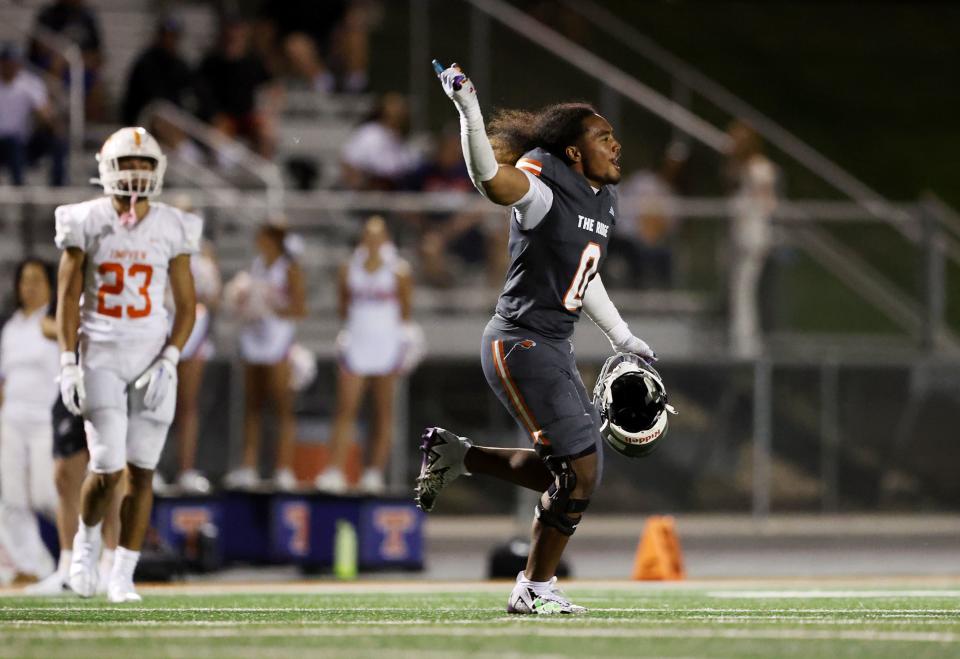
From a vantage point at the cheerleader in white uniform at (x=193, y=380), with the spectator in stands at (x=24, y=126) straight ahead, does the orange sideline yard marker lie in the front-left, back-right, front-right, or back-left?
back-right

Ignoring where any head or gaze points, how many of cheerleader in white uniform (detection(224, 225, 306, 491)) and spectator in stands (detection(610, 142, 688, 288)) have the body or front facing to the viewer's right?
0

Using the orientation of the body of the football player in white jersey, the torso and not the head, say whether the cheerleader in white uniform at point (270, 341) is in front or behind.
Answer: behind

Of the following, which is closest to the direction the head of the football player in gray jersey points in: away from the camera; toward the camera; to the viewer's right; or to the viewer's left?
to the viewer's right

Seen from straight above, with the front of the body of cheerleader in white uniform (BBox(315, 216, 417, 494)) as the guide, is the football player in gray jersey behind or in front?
in front

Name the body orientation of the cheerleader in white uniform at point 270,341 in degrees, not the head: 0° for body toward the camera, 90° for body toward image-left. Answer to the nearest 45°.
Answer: approximately 45°

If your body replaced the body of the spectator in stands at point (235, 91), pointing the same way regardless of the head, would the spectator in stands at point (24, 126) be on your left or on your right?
on your right

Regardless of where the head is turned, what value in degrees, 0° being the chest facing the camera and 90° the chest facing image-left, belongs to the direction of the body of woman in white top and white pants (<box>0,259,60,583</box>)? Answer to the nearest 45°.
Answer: approximately 0°

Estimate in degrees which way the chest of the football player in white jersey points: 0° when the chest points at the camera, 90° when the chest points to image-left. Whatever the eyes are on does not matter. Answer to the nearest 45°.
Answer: approximately 0°
